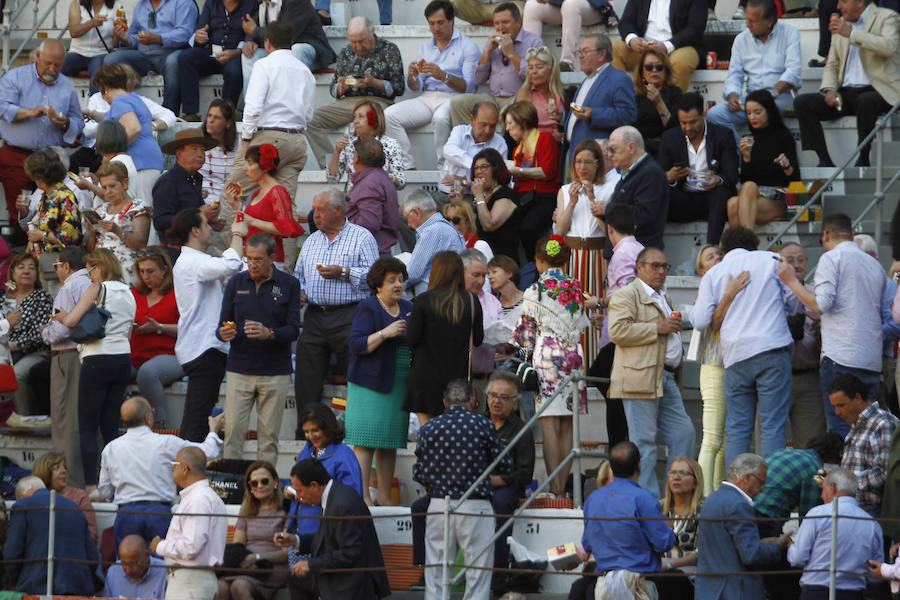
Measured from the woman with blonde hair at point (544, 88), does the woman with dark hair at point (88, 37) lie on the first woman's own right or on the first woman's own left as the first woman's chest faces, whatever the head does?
on the first woman's own right

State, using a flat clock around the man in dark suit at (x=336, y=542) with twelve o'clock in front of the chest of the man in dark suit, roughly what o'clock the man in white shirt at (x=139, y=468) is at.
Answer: The man in white shirt is roughly at 1 o'clock from the man in dark suit.

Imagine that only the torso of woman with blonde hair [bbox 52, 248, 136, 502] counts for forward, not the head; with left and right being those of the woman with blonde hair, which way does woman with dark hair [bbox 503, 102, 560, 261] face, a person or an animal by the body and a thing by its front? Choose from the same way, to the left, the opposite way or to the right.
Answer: to the left

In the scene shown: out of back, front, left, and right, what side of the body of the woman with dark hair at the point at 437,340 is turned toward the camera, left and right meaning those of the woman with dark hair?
back

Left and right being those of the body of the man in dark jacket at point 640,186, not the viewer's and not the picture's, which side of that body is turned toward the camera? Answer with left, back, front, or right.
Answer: left

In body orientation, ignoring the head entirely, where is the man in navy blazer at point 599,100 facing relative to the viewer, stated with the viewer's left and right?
facing the viewer and to the left of the viewer

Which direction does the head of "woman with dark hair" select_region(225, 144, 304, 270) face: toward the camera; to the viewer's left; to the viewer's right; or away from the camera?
to the viewer's left

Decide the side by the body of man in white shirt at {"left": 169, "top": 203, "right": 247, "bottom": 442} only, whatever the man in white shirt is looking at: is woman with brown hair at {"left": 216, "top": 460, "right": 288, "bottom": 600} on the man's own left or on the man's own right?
on the man's own right

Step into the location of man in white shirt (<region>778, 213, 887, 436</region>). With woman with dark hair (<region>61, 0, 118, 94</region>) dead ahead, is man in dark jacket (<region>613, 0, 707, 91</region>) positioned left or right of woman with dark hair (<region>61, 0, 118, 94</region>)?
right

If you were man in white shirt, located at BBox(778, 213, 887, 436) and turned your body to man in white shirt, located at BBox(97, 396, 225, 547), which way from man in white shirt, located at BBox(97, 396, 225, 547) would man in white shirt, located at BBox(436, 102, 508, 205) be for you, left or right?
right

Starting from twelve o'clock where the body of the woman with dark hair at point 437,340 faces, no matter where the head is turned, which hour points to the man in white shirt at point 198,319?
The man in white shirt is roughly at 10 o'clock from the woman with dark hair.

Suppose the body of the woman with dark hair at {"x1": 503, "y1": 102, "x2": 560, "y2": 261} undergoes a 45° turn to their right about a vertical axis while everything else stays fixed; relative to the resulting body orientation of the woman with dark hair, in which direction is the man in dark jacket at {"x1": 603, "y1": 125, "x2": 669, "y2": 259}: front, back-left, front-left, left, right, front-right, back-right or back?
back-left

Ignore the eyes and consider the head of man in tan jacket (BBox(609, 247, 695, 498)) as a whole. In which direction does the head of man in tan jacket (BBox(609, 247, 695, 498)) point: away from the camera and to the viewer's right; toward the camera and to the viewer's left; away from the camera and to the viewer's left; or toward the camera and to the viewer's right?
toward the camera and to the viewer's right

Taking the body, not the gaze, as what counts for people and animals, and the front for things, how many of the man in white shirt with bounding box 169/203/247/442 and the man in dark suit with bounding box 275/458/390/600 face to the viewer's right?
1

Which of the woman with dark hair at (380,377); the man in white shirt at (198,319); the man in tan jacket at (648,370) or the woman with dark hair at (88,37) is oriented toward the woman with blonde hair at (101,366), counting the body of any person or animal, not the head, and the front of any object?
the woman with dark hair at (88,37)

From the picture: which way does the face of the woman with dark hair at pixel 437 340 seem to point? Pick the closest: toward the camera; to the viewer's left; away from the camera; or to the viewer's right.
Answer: away from the camera

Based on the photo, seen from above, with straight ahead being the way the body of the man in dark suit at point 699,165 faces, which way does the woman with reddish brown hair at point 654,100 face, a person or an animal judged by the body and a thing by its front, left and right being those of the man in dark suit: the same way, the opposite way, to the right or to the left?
the same way

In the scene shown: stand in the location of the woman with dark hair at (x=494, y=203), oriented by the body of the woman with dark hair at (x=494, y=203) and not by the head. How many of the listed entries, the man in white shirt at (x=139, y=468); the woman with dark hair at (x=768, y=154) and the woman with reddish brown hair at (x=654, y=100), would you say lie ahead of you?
1

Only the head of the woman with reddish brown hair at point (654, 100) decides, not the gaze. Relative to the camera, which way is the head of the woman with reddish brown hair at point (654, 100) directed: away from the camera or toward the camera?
toward the camera
